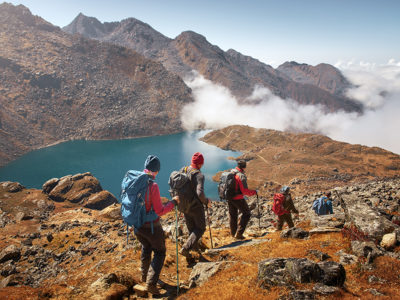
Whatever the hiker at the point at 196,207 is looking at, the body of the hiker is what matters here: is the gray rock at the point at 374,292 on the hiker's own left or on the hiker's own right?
on the hiker's own right

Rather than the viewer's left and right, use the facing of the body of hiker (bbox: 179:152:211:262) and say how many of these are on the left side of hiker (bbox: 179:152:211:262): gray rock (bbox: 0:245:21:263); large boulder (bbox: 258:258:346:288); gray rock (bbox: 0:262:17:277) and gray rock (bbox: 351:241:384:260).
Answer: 2

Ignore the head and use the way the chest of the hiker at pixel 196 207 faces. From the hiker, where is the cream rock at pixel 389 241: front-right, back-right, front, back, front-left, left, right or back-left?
front-right

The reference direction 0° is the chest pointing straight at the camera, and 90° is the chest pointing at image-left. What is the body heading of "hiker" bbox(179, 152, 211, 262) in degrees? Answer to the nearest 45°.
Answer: approximately 225°

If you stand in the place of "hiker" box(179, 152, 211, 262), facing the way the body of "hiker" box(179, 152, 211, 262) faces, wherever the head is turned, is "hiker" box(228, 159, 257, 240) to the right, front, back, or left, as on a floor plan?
front

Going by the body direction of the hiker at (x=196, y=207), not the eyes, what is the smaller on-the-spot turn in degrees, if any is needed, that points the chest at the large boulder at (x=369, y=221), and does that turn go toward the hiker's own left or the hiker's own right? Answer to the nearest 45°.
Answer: approximately 45° to the hiker's own right

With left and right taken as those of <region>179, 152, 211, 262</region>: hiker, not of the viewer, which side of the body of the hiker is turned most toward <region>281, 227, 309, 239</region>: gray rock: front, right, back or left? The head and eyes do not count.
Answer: front

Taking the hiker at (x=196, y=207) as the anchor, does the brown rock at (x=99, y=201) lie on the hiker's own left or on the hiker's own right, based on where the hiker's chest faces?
on the hiker's own left

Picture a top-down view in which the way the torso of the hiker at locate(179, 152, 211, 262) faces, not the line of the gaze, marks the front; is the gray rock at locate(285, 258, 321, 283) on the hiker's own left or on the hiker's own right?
on the hiker's own right

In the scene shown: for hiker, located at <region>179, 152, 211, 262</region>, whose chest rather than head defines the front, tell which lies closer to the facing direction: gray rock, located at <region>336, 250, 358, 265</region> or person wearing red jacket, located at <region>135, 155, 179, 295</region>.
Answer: the gray rock

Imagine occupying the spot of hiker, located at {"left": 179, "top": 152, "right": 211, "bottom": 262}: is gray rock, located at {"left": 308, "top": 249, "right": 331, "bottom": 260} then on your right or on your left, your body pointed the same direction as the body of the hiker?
on your right

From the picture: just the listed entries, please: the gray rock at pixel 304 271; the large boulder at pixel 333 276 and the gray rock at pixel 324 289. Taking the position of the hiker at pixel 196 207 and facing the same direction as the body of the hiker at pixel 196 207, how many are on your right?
3
